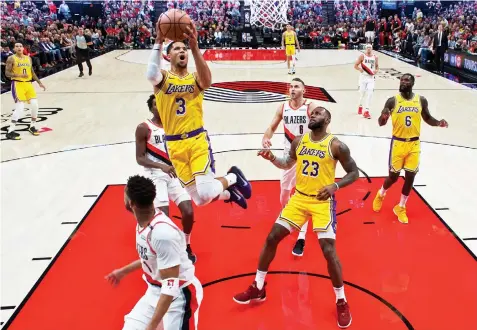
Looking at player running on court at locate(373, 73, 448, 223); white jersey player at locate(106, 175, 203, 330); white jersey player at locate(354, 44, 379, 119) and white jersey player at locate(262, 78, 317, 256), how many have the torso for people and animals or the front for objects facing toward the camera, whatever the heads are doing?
3

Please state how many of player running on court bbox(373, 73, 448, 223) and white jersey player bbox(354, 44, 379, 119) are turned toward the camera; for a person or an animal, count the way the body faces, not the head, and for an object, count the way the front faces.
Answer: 2

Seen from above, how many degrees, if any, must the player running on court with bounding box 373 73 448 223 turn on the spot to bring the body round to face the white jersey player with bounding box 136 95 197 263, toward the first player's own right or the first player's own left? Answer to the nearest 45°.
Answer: approximately 45° to the first player's own right
